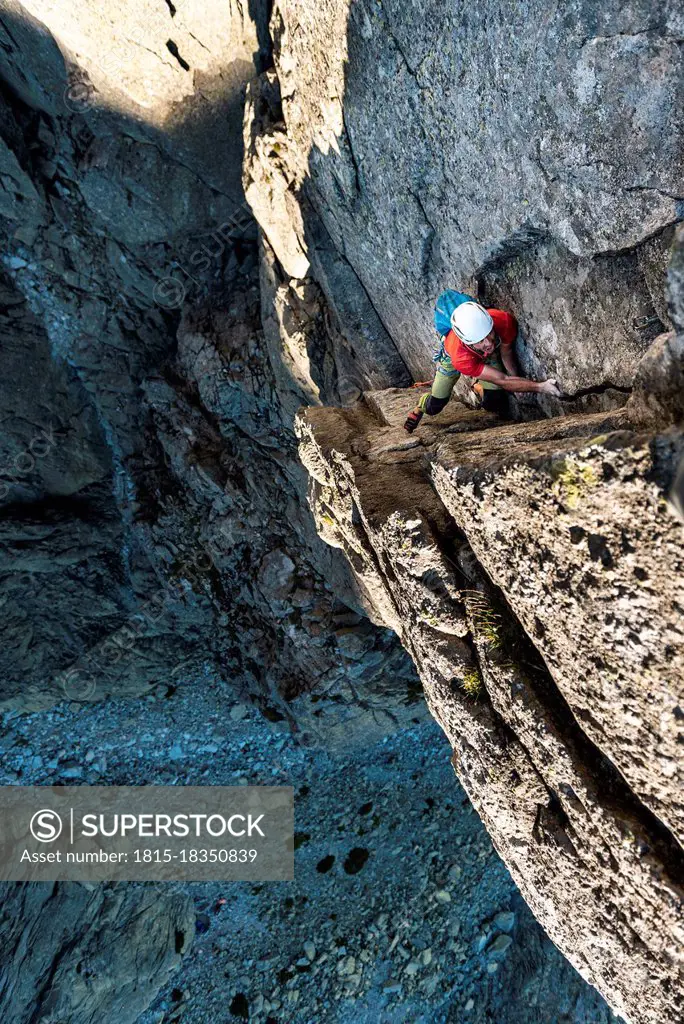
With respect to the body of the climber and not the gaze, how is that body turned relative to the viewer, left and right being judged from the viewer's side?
facing the viewer and to the right of the viewer
